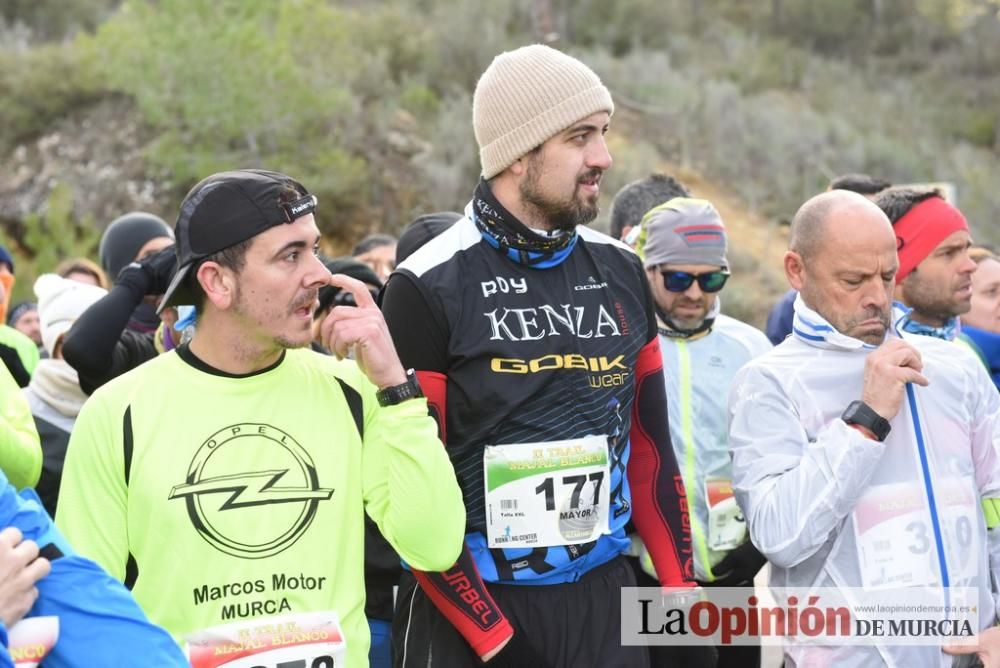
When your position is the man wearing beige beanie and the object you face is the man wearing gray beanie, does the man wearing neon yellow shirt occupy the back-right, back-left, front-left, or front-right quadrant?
back-left

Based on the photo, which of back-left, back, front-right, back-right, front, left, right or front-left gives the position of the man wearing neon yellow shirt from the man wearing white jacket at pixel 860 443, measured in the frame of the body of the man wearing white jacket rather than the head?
right

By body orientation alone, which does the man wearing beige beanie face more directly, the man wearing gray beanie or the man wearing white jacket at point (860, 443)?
the man wearing white jacket

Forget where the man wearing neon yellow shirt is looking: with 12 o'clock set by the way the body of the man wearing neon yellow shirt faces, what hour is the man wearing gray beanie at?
The man wearing gray beanie is roughly at 8 o'clock from the man wearing neon yellow shirt.

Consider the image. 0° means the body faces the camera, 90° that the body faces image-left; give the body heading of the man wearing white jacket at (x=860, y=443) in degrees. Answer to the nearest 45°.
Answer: approximately 315°

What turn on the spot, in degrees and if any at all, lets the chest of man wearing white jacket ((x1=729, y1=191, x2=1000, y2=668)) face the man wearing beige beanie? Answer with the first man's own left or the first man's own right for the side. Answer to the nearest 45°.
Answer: approximately 135° to the first man's own right

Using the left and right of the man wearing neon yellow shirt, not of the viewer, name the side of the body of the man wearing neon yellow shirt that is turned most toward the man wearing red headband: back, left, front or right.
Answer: left

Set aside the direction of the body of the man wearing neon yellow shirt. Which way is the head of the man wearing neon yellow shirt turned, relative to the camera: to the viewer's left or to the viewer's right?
to the viewer's right

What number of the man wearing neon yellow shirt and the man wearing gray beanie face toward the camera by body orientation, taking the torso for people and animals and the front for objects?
2

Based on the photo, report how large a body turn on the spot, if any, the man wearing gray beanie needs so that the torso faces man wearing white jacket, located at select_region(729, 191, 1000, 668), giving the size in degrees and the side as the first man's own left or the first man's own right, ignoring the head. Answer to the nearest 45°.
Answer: approximately 45° to the first man's own left

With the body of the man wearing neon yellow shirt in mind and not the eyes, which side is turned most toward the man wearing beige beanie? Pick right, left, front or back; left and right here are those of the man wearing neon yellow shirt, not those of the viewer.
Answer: left
